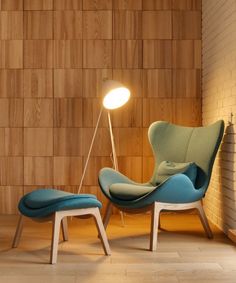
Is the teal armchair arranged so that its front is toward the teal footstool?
yes

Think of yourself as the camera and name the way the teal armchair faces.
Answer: facing the viewer and to the left of the viewer

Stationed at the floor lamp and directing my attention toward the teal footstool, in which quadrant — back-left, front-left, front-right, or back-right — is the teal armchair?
front-left

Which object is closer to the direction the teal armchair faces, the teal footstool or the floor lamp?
the teal footstool

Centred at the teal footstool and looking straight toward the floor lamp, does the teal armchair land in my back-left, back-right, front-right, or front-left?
front-right

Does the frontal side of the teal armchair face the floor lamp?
no
